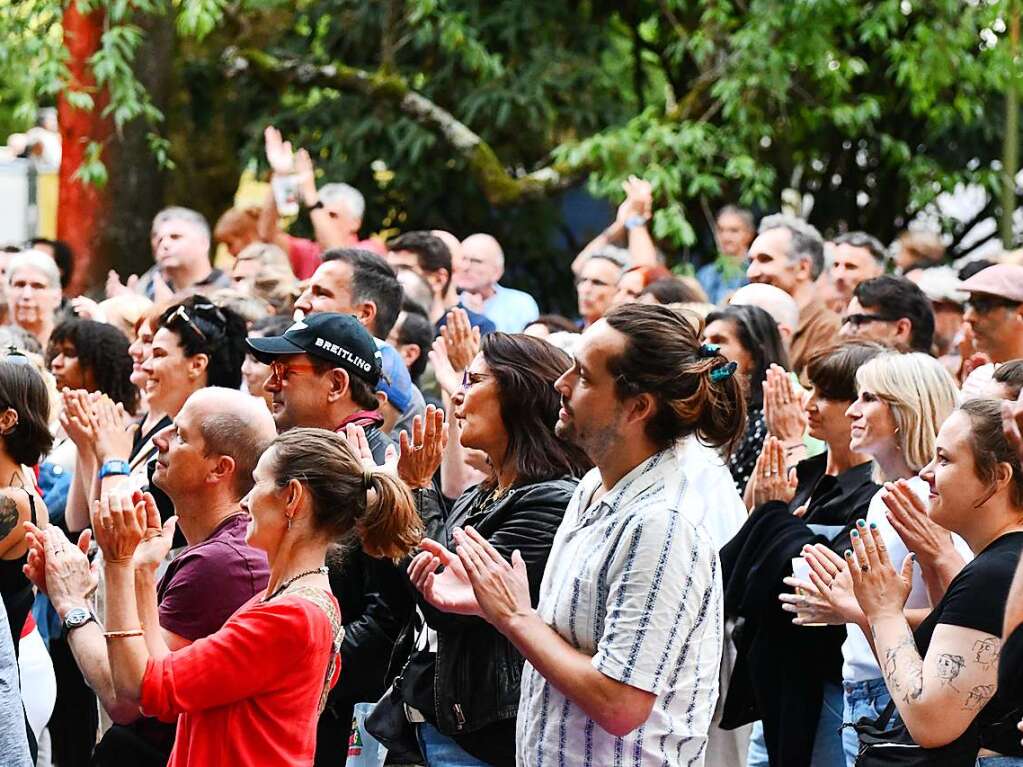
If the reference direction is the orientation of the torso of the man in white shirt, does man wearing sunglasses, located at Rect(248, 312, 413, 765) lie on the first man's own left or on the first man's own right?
on the first man's own right

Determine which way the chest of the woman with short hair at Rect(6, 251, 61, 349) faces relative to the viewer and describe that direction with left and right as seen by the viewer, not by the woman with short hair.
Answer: facing the viewer and to the left of the viewer

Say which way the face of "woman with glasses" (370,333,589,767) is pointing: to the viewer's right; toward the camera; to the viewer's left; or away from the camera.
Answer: to the viewer's left

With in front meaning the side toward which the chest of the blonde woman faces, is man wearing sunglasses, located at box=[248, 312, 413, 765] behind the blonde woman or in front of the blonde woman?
in front

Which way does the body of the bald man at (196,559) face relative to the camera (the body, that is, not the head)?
to the viewer's left

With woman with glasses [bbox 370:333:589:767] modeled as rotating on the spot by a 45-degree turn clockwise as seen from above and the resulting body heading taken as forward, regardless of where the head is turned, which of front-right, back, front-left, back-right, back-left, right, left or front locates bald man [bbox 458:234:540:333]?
front-right

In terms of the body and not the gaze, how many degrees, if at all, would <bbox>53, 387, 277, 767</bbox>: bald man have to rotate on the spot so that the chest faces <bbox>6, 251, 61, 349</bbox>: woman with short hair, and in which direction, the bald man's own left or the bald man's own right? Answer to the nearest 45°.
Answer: approximately 90° to the bald man's own right

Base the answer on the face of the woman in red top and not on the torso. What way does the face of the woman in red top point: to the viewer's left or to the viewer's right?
to the viewer's left

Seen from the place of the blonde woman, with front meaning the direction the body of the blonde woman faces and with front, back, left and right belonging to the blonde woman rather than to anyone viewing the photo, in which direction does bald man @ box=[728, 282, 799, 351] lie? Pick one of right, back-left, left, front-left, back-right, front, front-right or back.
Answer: right

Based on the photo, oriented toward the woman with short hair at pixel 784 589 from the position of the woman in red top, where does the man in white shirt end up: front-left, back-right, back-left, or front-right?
front-right

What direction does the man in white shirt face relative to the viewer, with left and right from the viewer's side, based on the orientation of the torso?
facing to the left of the viewer

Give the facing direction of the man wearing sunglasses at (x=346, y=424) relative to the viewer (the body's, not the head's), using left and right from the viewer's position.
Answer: facing to the left of the viewer

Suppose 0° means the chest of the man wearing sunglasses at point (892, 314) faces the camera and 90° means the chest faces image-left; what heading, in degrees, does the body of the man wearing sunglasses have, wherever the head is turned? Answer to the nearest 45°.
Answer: approximately 90°

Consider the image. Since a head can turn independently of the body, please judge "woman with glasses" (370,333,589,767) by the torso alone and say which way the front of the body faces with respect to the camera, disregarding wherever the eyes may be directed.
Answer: to the viewer's left

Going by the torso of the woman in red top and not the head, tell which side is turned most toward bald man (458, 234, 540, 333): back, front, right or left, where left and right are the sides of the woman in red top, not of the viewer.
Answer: right

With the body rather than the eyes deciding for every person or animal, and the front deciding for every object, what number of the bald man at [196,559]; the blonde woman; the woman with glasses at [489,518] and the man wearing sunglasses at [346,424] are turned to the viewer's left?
4

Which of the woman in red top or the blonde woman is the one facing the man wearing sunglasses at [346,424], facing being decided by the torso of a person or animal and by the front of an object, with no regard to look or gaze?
the blonde woman

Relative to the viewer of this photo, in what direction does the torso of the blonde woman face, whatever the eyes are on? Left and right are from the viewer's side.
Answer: facing to the left of the viewer
